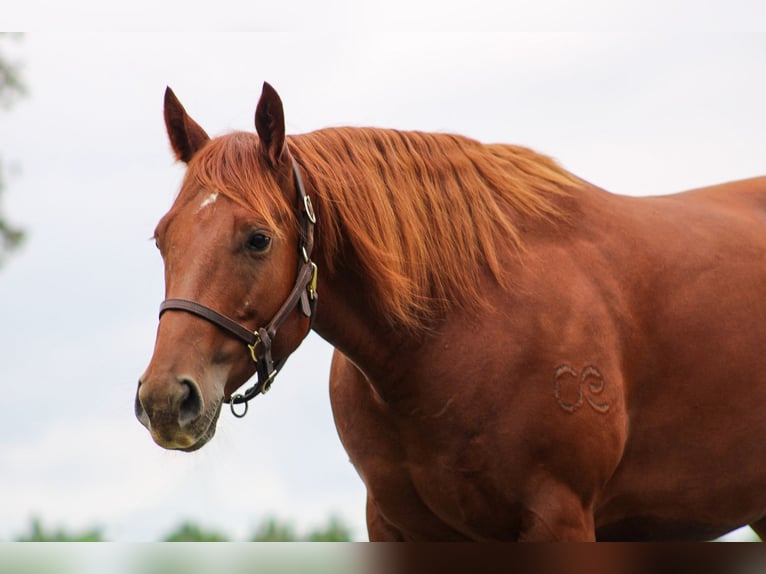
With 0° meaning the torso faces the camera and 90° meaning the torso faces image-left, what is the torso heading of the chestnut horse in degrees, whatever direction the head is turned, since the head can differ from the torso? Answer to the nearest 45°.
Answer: approximately 45°
